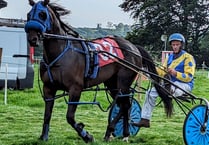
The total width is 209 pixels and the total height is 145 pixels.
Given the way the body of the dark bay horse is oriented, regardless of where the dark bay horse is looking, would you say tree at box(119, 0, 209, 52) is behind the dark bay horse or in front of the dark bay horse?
behind

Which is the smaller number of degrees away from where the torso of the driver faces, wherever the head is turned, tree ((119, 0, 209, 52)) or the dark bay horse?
the dark bay horse

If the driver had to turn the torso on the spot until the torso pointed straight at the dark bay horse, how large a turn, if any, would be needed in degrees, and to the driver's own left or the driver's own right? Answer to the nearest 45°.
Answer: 0° — they already face it

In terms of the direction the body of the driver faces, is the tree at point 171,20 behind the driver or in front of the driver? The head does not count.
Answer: behind

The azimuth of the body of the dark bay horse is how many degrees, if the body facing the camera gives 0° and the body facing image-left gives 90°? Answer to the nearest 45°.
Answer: approximately 45°
